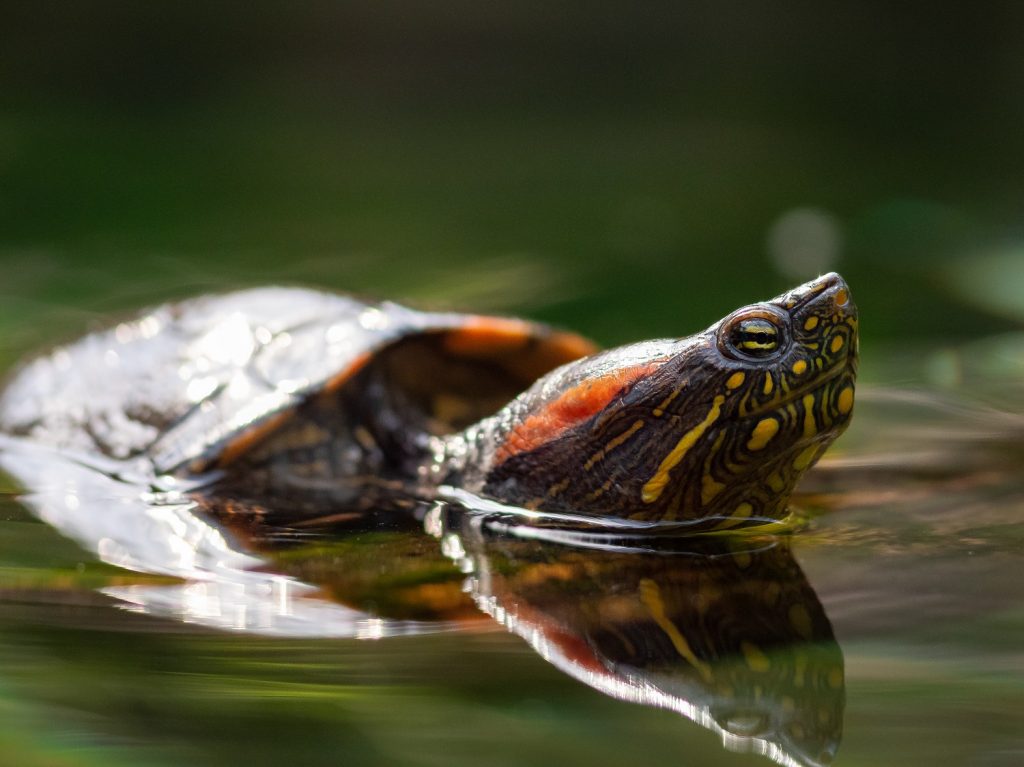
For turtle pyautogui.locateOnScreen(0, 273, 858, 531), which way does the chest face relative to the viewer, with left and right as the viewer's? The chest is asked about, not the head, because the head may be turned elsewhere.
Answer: facing the viewer and to the right of the viewer
